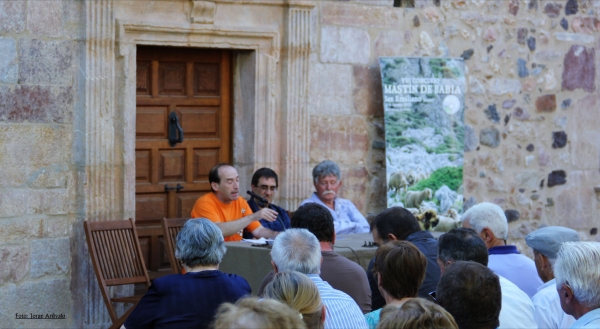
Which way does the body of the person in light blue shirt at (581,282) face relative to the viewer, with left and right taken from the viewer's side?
facing away from the viewer and to the left of the viewer

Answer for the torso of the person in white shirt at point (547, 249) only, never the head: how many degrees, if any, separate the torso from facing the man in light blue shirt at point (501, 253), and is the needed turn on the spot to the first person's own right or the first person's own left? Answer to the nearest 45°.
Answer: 0° — they already face them

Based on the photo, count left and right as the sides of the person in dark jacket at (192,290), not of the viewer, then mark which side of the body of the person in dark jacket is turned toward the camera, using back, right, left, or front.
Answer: back

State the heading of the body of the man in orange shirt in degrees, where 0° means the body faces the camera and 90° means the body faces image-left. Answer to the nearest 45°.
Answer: approximately 315°

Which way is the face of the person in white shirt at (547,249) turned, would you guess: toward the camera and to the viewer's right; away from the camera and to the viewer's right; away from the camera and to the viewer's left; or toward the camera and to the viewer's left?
away from the camera and to the viewer's left

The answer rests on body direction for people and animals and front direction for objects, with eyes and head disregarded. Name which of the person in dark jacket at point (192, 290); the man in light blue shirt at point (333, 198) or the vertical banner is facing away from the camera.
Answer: the person in dark jacket

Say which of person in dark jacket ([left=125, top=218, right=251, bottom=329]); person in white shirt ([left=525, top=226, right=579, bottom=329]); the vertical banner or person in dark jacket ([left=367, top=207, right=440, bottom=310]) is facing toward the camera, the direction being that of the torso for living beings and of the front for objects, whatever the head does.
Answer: the vertical banner

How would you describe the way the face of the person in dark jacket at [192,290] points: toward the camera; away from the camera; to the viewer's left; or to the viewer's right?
away from the camera

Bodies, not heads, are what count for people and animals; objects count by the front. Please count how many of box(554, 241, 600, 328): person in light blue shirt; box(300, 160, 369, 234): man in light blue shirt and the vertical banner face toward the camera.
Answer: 2

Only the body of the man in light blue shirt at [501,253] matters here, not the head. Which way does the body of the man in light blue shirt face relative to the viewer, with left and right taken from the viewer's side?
facing away from the viewer and to the left of the viewer

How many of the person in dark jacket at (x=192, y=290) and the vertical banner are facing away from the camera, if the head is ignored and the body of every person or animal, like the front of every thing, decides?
1

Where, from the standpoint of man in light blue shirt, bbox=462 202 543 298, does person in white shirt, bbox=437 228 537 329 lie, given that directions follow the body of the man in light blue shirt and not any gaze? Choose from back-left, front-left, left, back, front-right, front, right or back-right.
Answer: back-left
